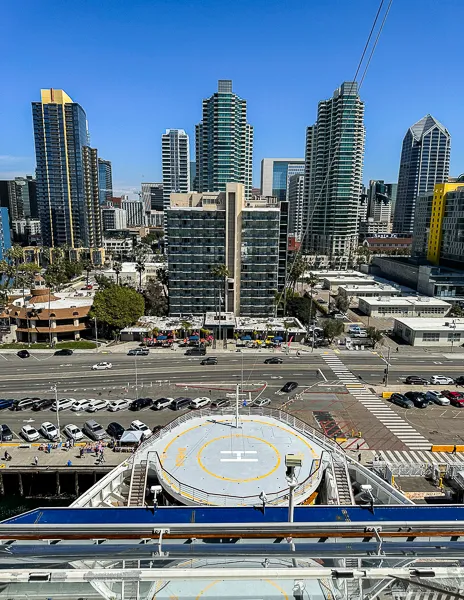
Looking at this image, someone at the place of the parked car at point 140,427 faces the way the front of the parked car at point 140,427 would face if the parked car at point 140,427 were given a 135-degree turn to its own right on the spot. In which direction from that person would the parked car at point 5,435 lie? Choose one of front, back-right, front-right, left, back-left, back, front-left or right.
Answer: front

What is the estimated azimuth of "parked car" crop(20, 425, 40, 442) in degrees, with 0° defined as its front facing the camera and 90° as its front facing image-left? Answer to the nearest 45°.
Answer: approximately 315°

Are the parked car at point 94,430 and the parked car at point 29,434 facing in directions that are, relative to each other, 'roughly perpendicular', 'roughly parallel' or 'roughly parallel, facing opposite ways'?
roughly parallel

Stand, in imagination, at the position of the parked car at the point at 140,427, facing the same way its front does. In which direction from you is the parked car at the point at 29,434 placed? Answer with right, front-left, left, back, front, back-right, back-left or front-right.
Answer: back-right

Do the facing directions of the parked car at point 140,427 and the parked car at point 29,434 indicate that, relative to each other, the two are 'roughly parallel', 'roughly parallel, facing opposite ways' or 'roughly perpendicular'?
roughly parallel

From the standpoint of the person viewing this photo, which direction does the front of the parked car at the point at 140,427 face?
facing the viewer and to the right of the viewer

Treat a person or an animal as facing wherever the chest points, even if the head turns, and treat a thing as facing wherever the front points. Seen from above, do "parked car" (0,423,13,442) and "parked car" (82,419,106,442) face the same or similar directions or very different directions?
same or similar directions

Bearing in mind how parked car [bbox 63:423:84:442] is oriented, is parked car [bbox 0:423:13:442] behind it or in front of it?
behind

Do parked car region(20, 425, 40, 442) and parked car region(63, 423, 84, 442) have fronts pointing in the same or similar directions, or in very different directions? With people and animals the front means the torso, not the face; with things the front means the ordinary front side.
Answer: same or similar directions

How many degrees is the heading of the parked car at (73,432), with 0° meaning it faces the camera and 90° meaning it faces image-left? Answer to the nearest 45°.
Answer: approximately 315°
